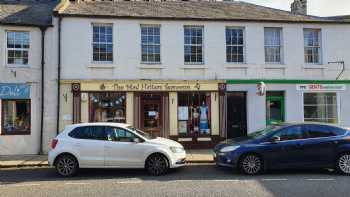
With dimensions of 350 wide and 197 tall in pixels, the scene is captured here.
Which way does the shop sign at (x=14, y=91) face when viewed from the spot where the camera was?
facing the viewer

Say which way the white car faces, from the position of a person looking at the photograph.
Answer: facing to the right of the viewer

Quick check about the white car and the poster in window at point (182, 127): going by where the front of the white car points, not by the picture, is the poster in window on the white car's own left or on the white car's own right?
on the white car's own left

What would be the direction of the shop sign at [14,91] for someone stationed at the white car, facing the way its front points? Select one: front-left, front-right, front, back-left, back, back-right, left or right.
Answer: back-left

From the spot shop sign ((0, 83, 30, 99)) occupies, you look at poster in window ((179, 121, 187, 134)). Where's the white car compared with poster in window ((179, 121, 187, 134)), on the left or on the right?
right

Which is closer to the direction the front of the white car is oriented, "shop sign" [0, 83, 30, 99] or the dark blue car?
the dark blue car

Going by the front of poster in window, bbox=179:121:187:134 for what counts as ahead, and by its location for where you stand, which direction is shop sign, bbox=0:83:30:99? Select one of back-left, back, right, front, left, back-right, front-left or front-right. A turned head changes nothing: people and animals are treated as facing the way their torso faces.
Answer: right

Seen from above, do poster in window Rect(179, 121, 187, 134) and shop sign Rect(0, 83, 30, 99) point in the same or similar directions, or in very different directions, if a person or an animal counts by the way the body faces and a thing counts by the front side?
same or similar directions

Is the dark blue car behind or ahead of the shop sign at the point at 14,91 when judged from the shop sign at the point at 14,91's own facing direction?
ahead

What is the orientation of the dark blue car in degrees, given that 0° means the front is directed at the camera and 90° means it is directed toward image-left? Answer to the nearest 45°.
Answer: approximately 90°

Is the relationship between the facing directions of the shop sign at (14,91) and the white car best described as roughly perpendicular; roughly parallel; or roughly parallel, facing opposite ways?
roughly perpendicular

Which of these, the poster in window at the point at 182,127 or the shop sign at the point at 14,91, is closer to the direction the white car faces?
the poster in window

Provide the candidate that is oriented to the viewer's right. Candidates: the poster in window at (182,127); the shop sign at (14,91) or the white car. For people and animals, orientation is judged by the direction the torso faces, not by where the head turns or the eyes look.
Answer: the white car

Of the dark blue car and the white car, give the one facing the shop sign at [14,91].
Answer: the dark blue car

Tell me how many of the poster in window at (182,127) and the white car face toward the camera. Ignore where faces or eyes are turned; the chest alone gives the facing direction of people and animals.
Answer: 1

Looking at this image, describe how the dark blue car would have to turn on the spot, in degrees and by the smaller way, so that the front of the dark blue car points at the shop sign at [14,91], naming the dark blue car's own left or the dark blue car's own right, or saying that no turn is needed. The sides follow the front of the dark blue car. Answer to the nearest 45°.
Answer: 0° — it already faces it

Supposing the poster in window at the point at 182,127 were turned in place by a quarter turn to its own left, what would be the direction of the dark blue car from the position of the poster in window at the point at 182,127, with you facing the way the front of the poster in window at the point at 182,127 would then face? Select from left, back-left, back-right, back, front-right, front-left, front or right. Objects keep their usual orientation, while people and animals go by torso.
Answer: front-right

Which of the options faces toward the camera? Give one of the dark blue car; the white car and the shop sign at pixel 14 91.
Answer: the shop sign

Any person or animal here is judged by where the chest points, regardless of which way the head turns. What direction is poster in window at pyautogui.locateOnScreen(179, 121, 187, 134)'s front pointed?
toward the camera

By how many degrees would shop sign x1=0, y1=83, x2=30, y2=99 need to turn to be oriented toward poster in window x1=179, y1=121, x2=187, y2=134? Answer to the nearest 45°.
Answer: approximately 90° to its left
